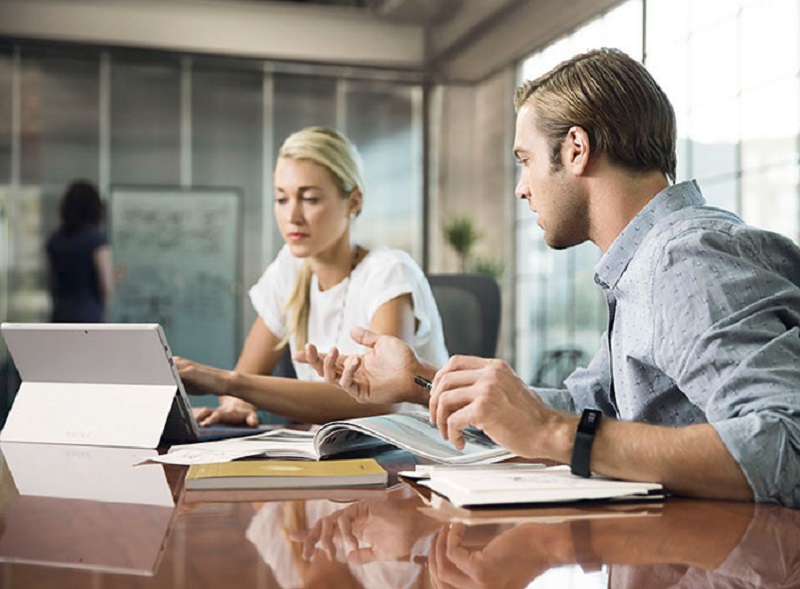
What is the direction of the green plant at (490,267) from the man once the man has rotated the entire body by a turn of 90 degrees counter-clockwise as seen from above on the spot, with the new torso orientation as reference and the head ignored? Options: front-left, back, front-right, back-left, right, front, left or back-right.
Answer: back

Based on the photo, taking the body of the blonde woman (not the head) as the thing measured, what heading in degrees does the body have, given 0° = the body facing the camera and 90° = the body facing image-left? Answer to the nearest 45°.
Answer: approximately 45°

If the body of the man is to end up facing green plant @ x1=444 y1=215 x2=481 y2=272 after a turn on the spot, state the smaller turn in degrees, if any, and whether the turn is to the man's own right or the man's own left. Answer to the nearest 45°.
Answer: approximately 90° to the man's own right

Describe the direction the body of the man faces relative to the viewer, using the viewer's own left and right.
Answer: facing to the left of the viewer

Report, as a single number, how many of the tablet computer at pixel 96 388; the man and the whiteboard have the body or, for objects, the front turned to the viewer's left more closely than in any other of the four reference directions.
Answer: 1

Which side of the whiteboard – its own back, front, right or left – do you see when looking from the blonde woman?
front

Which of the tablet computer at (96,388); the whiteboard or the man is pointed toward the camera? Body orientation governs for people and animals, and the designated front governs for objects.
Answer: the whiteboard

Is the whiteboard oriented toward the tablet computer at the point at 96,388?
yes

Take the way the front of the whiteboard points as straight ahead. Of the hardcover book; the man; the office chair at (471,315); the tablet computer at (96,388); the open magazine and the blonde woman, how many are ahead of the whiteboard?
6

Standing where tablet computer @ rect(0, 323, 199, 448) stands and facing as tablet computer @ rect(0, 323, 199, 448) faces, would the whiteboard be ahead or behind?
ahead

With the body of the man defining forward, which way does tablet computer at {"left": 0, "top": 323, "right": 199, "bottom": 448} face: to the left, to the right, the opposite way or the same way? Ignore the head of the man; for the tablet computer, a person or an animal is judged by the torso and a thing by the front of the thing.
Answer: to the right

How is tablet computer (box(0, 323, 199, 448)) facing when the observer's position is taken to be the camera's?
facing away from the viewer and to the right of the viewer

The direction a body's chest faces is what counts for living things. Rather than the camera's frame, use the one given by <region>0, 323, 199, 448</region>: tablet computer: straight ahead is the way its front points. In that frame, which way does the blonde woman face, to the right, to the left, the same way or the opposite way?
the opposite way
